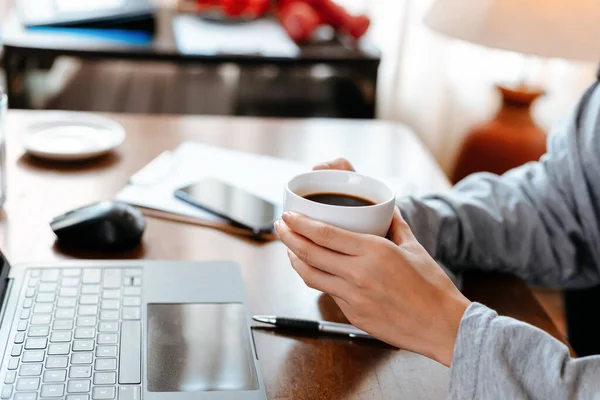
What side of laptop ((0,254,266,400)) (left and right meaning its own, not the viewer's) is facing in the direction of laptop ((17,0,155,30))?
left

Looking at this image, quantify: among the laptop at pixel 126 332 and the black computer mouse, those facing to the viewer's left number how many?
1

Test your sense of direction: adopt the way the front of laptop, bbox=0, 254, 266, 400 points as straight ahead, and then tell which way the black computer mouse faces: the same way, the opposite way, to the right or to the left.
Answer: the opposite way

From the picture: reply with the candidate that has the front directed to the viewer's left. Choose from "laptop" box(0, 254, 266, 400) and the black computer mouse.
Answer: the black computer mouse

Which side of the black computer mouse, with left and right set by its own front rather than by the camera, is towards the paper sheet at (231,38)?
right

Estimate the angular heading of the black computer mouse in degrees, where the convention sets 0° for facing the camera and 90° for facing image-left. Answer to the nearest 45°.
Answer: approximately 90°

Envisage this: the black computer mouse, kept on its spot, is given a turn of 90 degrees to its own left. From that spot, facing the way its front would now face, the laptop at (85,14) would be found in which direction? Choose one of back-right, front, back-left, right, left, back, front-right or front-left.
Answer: back
